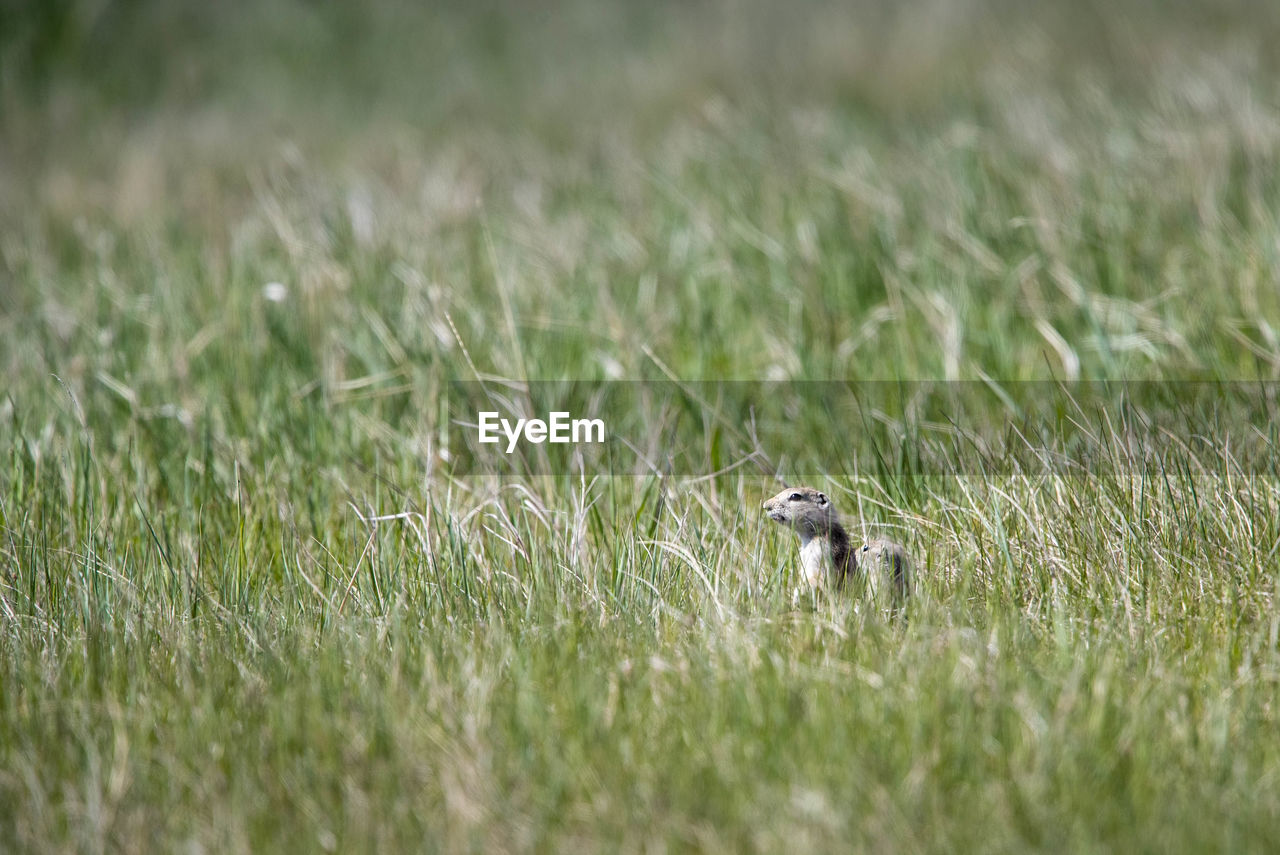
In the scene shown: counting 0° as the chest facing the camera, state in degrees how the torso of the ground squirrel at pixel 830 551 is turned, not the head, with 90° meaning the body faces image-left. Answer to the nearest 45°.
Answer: approximately 90°
